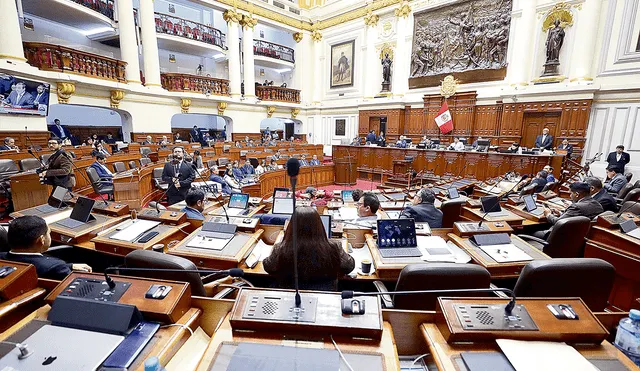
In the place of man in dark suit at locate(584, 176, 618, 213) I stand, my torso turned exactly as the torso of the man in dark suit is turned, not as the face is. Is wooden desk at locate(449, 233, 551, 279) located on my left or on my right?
on my left

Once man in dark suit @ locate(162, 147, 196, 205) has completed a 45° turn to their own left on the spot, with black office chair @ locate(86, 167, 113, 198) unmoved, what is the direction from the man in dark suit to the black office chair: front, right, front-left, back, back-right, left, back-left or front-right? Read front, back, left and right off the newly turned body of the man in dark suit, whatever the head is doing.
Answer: back

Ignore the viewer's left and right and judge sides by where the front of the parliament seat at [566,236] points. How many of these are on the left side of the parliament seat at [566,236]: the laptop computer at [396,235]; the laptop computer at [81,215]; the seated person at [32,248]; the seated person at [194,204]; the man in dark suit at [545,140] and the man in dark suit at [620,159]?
4

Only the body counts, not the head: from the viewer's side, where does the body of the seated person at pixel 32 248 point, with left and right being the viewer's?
facing away from the viewer and to the right of the viewer

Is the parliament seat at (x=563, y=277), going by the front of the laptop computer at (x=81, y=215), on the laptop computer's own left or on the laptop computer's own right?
on the laptop computer's own left

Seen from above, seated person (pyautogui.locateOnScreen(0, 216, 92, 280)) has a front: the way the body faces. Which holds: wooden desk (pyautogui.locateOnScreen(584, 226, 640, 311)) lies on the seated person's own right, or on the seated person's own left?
on the seated person's own right

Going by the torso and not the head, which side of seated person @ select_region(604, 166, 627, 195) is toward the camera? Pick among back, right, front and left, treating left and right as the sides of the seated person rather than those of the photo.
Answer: left

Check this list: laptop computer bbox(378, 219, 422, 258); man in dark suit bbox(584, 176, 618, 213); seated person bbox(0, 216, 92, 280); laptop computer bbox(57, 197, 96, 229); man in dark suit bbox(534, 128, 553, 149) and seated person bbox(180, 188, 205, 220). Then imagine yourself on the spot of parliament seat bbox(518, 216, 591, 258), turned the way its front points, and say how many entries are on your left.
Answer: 4

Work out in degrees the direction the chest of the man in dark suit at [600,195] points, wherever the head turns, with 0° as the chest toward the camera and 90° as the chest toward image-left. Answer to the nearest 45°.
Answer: approximately 135°

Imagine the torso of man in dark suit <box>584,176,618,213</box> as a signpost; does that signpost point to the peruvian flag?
yes

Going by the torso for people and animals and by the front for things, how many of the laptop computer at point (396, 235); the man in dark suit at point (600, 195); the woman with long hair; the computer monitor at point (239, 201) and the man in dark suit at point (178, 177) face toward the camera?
3

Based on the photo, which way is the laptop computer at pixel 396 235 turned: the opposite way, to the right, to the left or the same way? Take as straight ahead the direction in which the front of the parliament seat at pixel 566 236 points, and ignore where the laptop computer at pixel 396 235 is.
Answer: the opposite way

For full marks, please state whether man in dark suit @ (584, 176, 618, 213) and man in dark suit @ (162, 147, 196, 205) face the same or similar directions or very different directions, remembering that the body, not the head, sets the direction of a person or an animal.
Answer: very different directions

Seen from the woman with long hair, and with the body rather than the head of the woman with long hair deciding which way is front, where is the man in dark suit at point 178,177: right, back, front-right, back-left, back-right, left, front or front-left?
front-left

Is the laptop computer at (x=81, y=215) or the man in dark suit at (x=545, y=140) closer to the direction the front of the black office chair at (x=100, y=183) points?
the man in dark suit

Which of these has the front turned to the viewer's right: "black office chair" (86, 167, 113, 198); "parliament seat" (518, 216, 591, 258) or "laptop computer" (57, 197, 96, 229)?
the black office chair

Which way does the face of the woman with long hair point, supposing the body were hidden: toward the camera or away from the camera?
away from the camera

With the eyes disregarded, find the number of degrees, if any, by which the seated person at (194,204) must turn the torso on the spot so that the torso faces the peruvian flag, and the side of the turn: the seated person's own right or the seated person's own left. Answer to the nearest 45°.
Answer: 0° — they already face it

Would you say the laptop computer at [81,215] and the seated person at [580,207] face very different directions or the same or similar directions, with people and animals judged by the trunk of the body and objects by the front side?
very different directions

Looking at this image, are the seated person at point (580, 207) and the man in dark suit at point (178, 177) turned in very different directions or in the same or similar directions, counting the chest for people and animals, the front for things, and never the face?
very different directions
